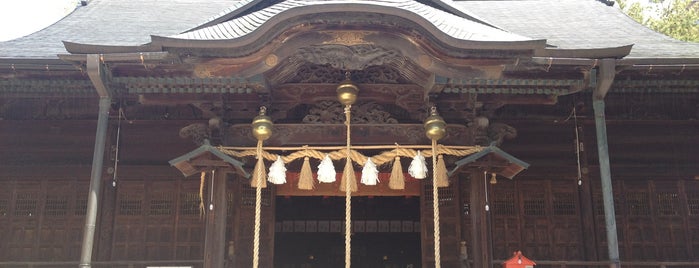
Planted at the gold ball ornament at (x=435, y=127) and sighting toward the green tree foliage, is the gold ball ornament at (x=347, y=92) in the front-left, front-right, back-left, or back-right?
back-left

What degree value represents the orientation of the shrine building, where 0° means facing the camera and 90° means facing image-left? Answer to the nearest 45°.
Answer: approximately 0°

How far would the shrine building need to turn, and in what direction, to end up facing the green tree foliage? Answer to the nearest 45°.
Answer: approximately 135° to its left
